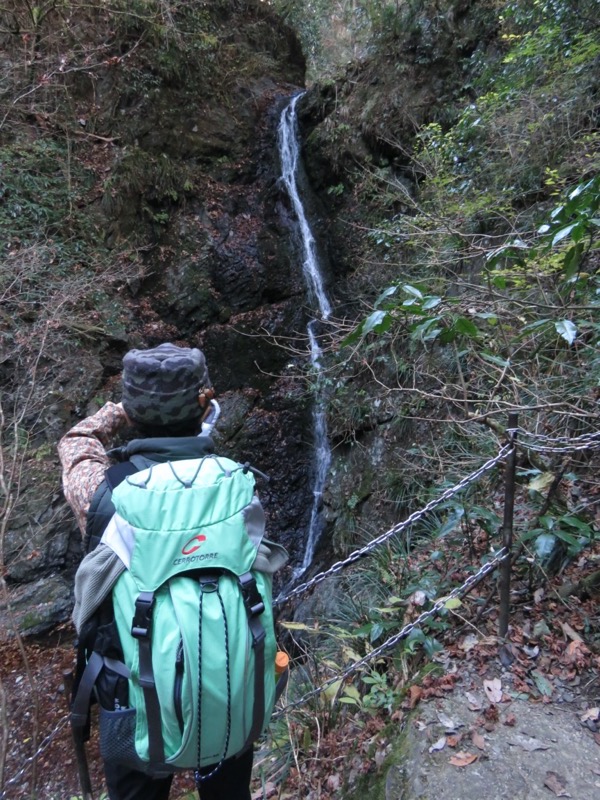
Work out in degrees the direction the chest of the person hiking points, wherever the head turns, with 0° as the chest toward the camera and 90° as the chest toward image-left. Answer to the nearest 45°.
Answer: approximately 180°

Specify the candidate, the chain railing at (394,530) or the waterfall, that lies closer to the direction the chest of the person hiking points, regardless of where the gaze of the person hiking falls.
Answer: the waterfall

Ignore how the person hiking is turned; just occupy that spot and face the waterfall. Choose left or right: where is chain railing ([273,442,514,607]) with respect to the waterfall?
right

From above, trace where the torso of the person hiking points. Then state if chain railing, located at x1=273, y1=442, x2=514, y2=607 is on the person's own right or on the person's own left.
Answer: on the person's own right
